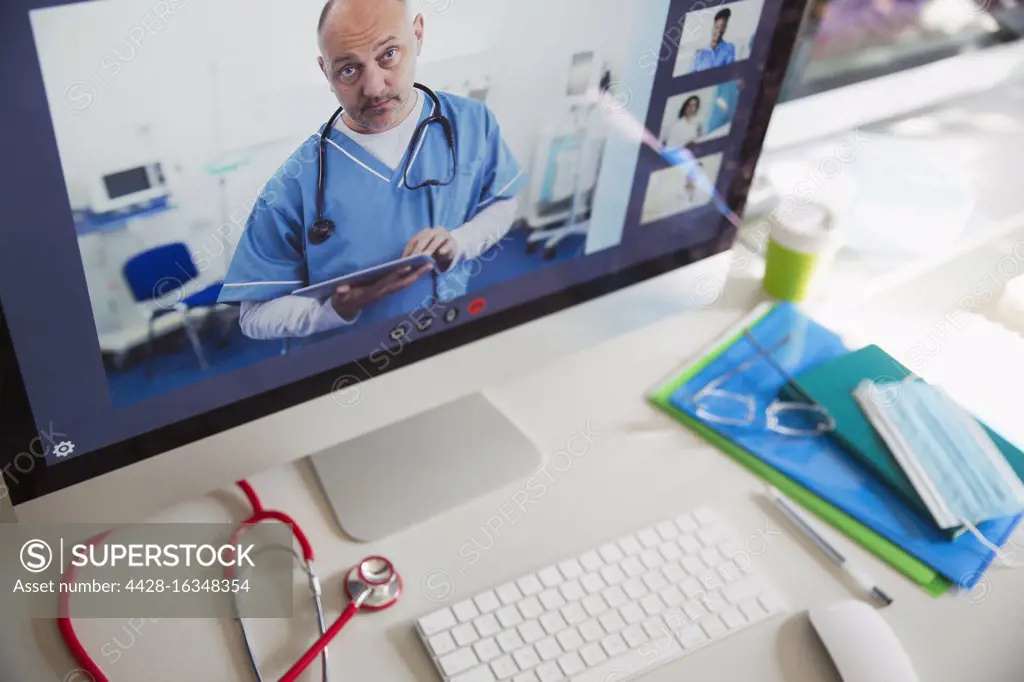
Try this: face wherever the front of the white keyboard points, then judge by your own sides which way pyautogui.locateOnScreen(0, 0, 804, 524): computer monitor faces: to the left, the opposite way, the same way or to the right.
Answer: the same way

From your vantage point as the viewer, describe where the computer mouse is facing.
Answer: facing away from the viewer and to the left of the viewer

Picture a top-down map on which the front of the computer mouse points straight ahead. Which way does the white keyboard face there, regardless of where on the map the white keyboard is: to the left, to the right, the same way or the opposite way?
the opposite way

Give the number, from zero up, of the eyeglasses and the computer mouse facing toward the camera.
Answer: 1

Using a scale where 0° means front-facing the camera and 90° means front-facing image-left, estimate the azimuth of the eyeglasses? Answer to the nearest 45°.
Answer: approximately 0°

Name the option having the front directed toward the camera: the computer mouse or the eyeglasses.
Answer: the eyeglasses

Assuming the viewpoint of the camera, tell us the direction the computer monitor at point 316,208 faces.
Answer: facing the viewer and to the right of the viewer
